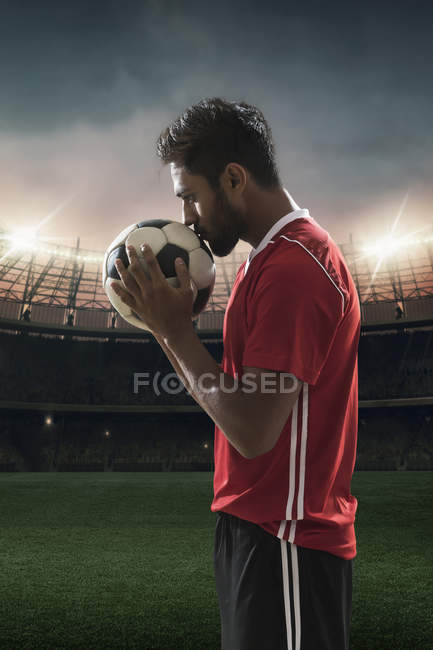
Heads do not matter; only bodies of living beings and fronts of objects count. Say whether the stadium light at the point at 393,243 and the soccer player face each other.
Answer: no

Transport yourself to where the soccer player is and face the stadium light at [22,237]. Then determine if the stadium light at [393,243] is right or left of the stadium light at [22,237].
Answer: right

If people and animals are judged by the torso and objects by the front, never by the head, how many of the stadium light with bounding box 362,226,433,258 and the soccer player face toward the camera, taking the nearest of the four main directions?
1

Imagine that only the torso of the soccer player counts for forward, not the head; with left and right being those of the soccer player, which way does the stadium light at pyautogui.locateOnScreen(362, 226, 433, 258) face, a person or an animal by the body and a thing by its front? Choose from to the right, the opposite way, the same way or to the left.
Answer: to the left

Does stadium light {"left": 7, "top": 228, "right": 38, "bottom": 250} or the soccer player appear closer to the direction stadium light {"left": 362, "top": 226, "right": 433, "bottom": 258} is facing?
the soccer player

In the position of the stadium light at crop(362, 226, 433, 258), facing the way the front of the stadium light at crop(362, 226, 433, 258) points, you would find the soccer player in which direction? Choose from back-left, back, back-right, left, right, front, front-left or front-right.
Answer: front

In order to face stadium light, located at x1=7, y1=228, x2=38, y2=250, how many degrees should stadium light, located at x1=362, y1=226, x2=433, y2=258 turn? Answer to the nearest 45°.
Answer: approximately 90° to its right

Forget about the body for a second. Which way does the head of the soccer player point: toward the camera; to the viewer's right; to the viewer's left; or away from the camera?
to the viewer's left

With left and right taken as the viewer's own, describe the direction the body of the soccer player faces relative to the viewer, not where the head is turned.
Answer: facing to the left of the viewer

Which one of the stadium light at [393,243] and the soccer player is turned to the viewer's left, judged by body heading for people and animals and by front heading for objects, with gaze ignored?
the soccer player

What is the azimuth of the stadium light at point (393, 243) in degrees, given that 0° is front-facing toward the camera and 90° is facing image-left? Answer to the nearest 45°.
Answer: approximately 0°

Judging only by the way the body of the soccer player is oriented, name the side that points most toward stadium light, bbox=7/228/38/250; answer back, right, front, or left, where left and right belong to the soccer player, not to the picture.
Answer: right
